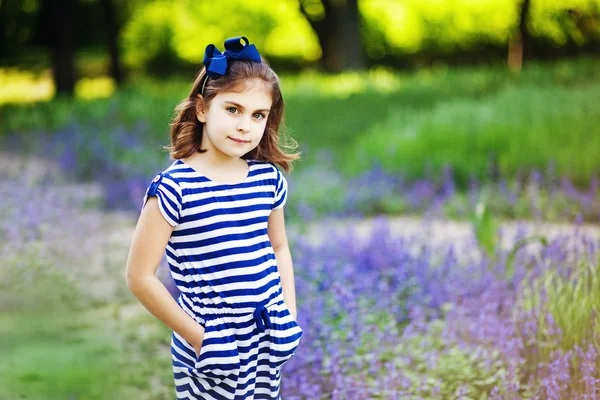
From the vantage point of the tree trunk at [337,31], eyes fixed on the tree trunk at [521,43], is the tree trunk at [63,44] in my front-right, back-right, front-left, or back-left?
back-right

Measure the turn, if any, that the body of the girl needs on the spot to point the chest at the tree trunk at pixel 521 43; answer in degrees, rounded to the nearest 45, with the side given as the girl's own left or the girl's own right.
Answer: approximately 90° to the girl's own left

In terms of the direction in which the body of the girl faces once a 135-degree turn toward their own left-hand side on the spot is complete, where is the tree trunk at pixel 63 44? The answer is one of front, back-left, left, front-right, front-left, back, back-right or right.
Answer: front

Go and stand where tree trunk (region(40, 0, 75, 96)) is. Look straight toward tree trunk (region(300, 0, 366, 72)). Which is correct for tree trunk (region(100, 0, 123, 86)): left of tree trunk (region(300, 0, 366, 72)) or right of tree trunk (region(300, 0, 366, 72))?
left

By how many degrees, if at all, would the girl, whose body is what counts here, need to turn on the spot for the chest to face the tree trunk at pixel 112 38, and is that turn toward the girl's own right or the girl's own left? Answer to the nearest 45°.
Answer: approximately 135° to the girl's own left

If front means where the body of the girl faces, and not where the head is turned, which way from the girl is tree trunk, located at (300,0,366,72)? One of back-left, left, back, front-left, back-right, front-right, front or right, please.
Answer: back-left

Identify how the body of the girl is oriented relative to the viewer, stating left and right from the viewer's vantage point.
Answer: facing the viewer and to the right of the viewer
